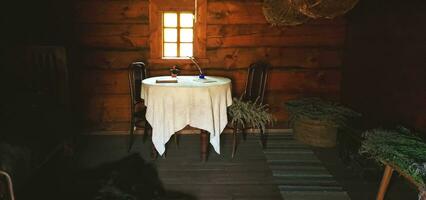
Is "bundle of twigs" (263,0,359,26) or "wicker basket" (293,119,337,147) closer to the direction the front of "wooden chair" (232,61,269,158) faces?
the bundle of twigs

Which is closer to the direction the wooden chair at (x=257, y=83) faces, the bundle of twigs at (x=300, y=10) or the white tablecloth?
the white tablecloth

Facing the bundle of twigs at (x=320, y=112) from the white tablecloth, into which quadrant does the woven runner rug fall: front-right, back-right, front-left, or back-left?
front-right

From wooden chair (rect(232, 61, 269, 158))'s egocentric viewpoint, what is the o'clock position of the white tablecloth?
The white tablecloth is roughly at 12 o'clock from the wooden chair.

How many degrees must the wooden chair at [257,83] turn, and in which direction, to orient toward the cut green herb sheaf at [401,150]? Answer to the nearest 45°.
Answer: approximately 90° to its left

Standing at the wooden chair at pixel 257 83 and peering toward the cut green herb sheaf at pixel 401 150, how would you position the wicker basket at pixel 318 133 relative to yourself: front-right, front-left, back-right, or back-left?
front-left

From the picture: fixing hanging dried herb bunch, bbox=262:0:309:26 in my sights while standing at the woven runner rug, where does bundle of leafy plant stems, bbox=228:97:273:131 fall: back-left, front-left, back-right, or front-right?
front-left

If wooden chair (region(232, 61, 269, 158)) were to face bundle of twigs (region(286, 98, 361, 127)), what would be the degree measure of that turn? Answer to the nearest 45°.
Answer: approximately 135° to its left

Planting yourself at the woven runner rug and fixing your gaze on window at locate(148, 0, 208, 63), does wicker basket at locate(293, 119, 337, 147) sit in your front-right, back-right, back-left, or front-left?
front-right

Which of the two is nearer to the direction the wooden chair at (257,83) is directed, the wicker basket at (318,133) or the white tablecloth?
the white tablecloth
